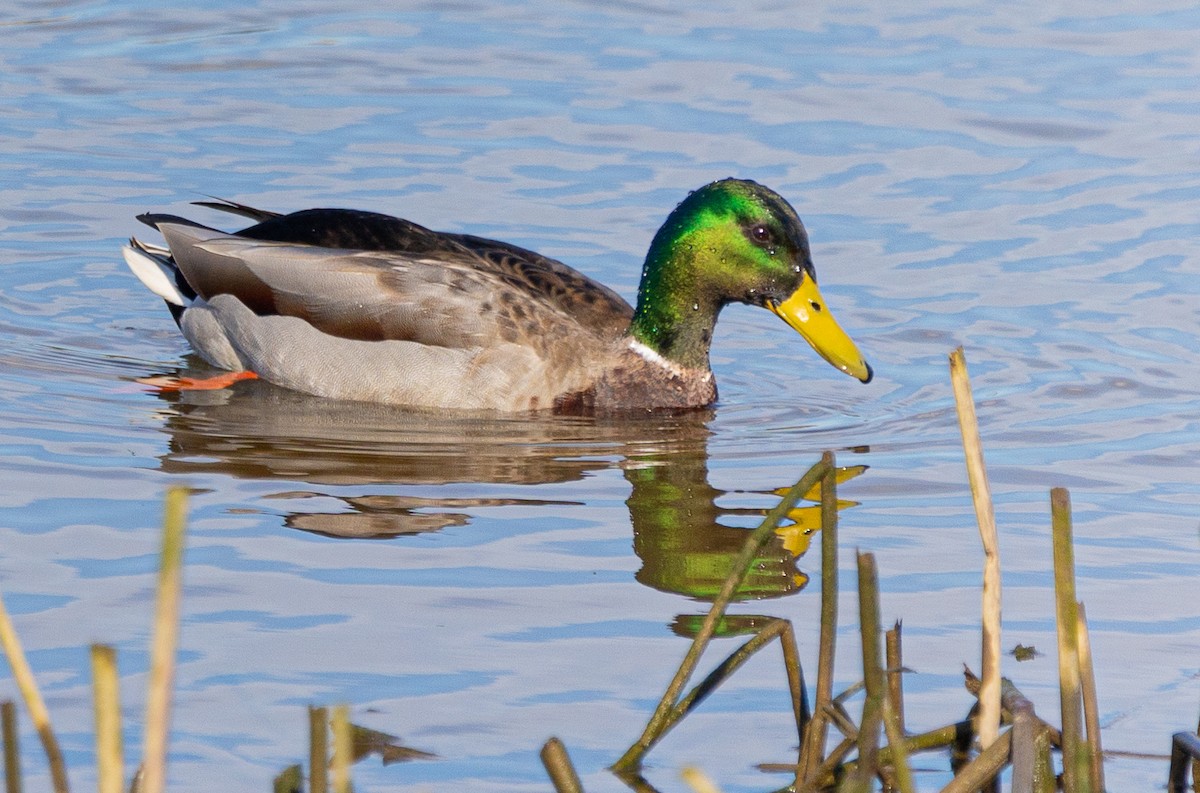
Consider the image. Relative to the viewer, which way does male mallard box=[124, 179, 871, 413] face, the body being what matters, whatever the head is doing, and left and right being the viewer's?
facing to the right of the viewer

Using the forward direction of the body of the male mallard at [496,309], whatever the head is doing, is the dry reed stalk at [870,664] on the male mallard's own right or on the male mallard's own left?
on the male mallard's own right

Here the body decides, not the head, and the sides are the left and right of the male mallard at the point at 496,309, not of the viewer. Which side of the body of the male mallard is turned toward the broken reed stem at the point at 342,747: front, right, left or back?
right

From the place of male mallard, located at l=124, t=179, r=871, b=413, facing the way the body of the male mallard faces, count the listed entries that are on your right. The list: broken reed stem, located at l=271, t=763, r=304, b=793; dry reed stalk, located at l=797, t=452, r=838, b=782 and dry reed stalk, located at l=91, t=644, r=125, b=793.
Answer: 3

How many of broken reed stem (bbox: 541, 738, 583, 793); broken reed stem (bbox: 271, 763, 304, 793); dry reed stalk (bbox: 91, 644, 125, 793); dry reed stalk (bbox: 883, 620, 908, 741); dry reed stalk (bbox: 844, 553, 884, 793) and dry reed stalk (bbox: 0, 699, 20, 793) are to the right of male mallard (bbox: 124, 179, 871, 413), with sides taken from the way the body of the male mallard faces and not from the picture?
6

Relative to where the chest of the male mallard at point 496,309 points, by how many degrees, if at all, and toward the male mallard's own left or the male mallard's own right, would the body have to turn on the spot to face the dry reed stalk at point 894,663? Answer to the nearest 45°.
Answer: approximately 90° to the male mallard's own right

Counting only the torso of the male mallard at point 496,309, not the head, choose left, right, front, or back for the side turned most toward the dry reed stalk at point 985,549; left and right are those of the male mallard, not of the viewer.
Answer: right

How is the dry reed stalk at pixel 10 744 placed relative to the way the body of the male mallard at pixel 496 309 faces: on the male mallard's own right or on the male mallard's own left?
on the male mallard's own right

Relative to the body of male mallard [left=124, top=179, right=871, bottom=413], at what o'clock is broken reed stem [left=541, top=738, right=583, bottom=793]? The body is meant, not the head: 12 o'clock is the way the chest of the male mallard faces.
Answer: The broken reed stem is roughly at 3 o'clock from the male mallard.

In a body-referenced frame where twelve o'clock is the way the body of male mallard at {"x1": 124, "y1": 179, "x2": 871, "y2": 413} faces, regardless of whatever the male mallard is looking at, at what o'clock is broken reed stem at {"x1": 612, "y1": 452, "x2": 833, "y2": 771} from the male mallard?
The broken reed stem is roughly at 3 o'clock from the male mallard.

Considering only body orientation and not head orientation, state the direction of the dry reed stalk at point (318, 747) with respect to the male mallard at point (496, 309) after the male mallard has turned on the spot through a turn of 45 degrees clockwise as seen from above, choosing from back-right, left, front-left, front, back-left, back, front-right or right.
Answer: front-right

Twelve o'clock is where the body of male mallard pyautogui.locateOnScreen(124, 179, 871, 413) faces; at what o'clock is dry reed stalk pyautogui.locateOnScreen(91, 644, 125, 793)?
The dry reed stalk is roughly at 3 o'clock from the male mallard.

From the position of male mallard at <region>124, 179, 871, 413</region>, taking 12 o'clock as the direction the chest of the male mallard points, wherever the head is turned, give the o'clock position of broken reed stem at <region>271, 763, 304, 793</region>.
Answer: The broken reed stem is roughly at 3 o'clock from the male mallard.
